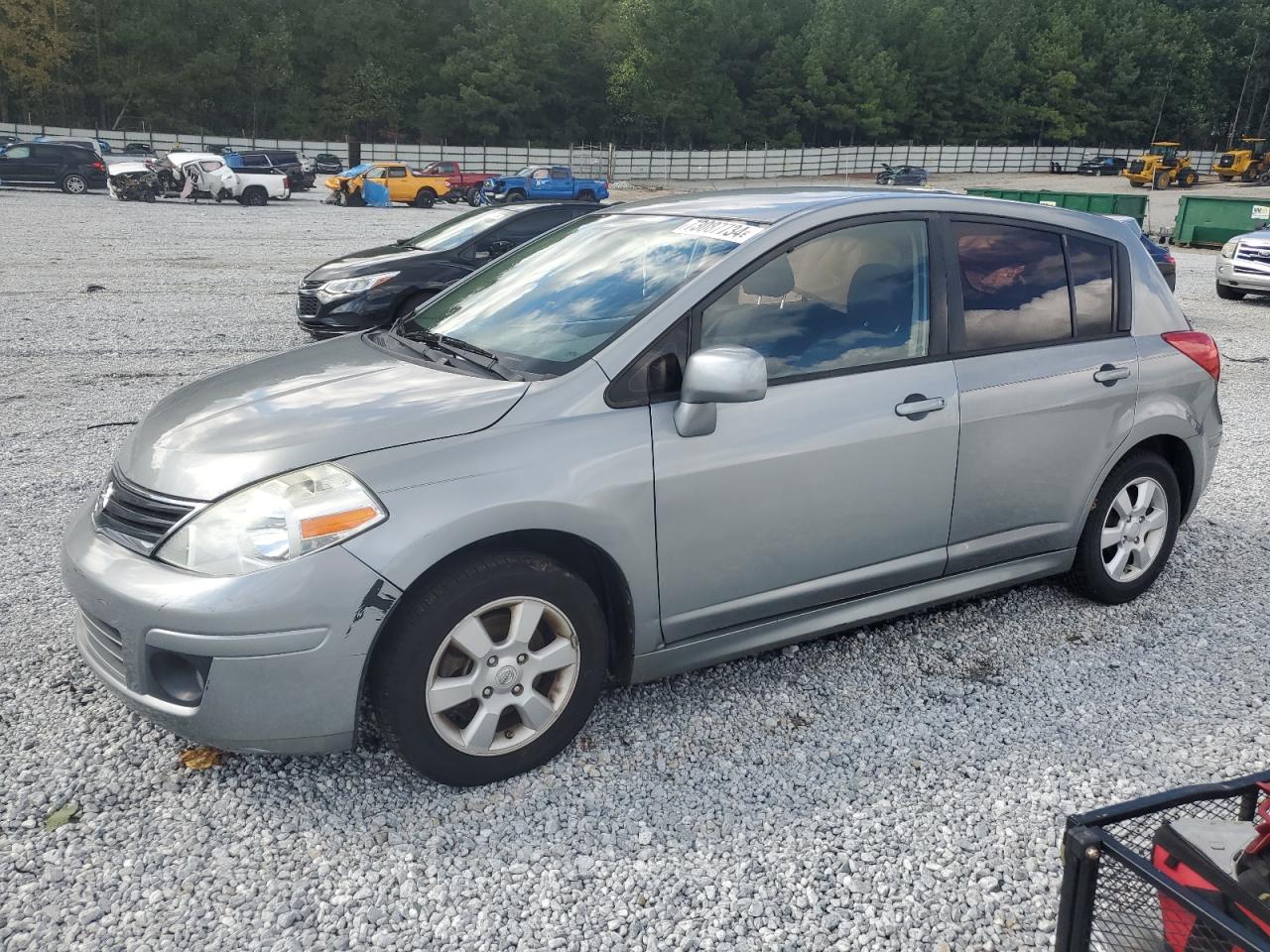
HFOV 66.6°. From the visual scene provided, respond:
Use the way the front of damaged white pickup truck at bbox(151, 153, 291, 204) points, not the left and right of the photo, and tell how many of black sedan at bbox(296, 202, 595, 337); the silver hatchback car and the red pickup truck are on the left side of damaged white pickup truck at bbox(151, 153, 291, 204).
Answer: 2

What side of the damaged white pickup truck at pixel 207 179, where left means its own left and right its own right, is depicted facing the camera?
left

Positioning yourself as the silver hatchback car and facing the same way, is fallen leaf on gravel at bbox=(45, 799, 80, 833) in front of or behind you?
in front

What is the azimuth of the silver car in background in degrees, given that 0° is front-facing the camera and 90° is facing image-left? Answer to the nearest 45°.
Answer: approximately 45°

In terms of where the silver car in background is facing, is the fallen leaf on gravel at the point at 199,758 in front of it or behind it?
in front

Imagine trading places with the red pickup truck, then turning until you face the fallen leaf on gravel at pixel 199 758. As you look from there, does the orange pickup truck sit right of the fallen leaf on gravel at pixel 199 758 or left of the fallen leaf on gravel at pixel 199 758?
right

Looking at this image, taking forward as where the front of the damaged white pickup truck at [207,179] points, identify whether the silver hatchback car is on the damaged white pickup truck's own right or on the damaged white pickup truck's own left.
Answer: on the damaged white pickup truck's own left

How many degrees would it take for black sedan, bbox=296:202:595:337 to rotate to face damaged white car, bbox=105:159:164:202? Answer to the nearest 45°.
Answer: approximately 135° to its right
